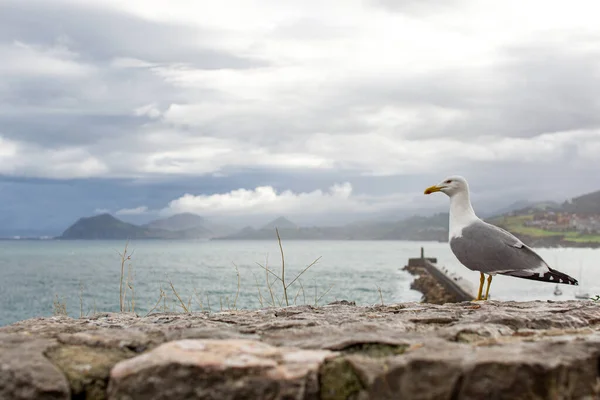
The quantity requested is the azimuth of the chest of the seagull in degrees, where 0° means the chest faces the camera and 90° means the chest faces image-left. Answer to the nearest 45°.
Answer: approximately 90°
